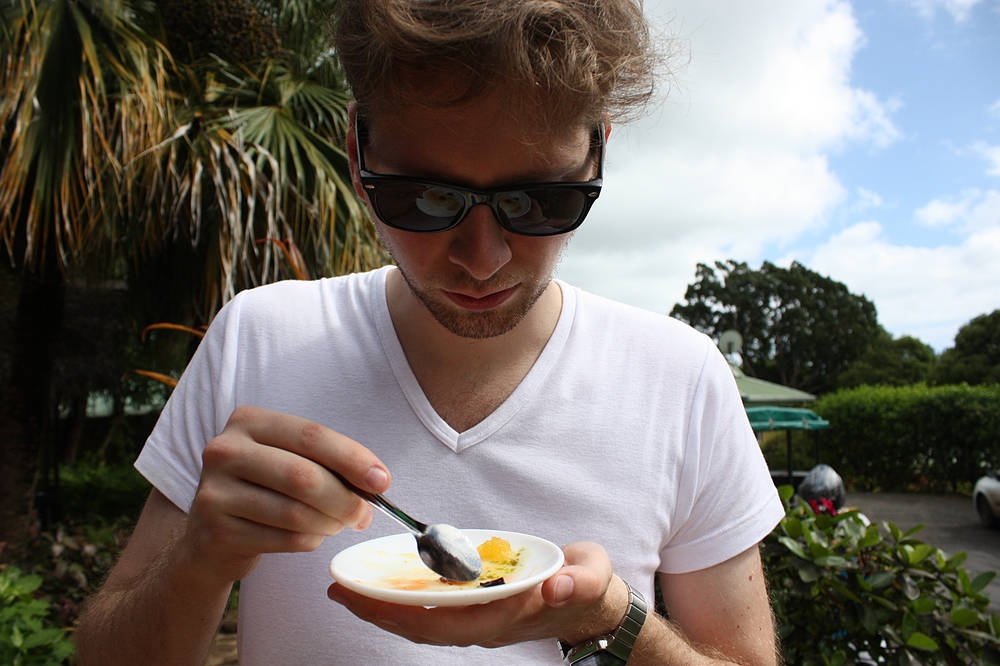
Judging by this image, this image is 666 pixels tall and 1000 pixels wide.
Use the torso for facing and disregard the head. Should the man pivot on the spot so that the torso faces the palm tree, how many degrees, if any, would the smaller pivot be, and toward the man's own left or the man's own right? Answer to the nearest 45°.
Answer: approximately 135° to the man's own right

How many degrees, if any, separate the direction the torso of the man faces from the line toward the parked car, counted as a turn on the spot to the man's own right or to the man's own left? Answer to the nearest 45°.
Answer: approximately 135° to the man's own left

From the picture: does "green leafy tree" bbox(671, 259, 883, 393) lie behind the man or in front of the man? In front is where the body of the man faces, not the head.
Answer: behind

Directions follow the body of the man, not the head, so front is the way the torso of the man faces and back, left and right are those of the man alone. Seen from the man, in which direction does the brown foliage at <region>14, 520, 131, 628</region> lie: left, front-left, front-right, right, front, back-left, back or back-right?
back-right

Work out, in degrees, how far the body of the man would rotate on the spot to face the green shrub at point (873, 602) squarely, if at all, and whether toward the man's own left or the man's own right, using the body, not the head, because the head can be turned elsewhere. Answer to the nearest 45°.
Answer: approximately 135° to the man's own left

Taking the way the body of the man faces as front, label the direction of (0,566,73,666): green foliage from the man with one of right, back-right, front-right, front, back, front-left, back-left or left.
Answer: back-right

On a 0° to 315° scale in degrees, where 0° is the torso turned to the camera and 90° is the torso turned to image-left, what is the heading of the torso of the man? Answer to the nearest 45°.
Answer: approximately 0°
